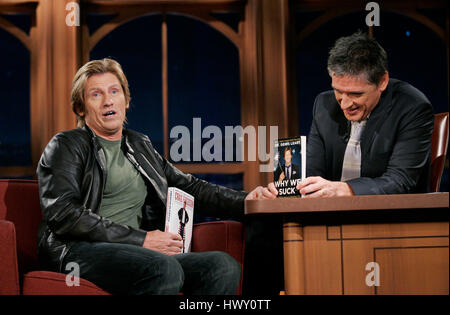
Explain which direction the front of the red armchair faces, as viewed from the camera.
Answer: facing the viewer and to the right of the viewer

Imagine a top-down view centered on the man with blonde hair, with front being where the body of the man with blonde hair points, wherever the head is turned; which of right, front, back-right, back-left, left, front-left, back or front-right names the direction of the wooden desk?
front

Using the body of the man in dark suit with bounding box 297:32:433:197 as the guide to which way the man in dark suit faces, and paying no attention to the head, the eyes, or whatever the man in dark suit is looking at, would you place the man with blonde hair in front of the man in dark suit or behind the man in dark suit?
in front

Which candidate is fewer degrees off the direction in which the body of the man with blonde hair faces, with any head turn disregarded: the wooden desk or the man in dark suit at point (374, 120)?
the wooden desk

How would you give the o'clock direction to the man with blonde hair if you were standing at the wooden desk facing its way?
The man with blonde hair is roughly at 4 o'clock from the wooden desk.

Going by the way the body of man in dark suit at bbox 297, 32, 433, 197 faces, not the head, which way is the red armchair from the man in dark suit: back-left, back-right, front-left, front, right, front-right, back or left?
front-right

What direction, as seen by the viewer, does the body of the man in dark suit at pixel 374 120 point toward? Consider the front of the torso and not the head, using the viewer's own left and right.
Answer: facing the viewer and to the left of the viewer

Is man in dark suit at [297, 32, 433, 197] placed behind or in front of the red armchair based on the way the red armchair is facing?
in front

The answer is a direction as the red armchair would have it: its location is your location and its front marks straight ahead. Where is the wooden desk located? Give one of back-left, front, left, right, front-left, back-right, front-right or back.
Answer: front

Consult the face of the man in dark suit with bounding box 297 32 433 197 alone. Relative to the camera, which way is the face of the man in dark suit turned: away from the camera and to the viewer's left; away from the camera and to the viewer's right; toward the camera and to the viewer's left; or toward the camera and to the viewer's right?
toward the camera and to the viewer's left

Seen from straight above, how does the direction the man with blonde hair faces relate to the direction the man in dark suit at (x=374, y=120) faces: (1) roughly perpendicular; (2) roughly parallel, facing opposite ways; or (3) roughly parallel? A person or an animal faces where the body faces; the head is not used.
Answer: roughly perpendicular

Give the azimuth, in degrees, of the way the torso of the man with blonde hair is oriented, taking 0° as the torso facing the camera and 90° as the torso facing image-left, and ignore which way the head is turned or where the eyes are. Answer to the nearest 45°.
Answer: approximately 315°

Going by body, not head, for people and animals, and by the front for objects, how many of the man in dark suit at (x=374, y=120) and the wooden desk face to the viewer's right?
0
